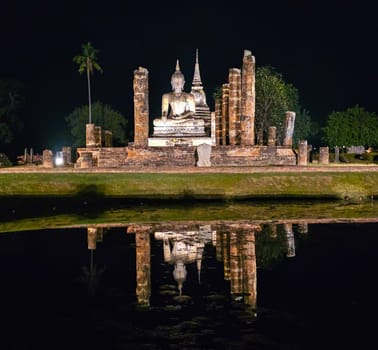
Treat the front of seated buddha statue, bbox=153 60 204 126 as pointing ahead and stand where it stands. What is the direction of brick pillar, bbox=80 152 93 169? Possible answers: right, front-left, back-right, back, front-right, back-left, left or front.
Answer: front-right

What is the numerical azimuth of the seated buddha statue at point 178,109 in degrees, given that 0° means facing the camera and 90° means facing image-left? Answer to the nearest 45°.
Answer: approximately 0°

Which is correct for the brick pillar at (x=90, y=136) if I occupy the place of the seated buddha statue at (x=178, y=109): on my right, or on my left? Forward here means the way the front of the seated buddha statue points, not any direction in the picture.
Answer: on my right

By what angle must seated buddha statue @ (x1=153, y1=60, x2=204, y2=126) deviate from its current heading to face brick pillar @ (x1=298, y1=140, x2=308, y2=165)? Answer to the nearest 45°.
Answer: approximately 45° to its left

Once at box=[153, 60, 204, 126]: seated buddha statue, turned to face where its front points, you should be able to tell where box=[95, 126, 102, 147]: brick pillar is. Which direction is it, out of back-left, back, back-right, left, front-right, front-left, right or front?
right

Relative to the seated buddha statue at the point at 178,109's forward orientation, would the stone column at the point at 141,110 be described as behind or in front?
in front

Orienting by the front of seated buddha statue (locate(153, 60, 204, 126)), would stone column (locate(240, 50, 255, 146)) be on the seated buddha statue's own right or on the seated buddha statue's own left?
on the seated buddha statue's own left

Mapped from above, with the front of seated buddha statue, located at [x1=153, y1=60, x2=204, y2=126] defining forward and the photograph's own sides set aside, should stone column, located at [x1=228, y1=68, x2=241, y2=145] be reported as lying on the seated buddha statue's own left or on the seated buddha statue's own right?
on the seated buddha statue's own left

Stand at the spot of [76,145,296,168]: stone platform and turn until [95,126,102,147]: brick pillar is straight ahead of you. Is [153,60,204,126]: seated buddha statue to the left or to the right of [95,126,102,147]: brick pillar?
right

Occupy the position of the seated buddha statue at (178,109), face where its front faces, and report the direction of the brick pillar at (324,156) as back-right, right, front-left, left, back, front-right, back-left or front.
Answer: left
